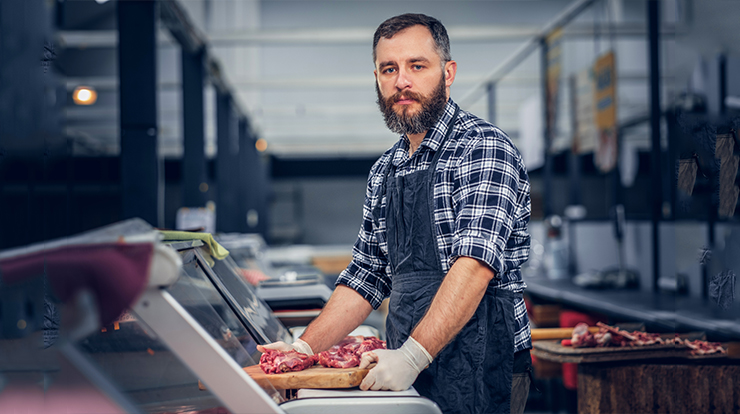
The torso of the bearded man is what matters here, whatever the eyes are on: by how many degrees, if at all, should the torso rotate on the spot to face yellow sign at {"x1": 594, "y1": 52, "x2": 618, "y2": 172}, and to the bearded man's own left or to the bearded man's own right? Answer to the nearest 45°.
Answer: approximately 180°

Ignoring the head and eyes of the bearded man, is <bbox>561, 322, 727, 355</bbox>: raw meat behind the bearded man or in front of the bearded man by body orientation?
behind

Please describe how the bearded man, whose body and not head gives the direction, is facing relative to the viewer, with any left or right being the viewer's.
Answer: facing the viewer and to the left of the viewer

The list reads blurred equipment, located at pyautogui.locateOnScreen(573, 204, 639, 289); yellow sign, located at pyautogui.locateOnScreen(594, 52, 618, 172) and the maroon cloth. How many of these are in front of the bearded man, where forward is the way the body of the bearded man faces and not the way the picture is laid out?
1

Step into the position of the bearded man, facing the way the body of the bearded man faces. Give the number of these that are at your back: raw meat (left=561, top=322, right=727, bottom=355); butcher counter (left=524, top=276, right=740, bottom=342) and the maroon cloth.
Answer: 2

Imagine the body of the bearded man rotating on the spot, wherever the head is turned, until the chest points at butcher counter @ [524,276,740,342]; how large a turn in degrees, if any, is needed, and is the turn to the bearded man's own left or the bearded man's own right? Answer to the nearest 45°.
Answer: approximately 180°

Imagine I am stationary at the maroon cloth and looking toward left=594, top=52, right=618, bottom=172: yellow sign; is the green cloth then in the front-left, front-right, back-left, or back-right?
front-left

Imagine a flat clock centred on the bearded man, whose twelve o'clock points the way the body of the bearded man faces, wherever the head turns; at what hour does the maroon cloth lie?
The maroon cloth is roughly at 12 o'clock from the bearded man.

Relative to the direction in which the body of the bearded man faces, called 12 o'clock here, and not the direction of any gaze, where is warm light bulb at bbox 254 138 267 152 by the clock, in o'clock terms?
The warm light bulb is roughly at 4 o'clock from the bearded man.
